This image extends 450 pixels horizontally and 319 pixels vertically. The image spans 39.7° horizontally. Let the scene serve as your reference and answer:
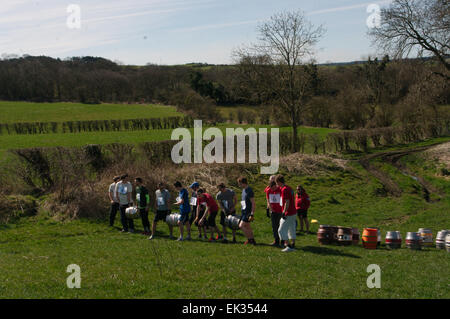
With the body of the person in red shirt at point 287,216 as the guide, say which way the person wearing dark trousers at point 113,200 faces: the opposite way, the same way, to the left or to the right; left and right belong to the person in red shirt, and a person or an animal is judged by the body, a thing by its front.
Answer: the opposite way

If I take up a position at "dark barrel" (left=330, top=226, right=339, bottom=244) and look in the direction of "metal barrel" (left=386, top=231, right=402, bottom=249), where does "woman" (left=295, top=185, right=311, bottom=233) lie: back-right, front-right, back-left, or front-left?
back-left

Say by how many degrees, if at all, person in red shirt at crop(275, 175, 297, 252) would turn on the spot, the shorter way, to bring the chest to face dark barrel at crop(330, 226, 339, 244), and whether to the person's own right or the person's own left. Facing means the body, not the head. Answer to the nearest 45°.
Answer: approximately 135° to the person's own right

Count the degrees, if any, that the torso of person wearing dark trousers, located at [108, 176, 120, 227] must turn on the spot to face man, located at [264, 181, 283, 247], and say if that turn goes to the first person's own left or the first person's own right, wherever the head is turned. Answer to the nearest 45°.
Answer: approximately 45° to the first person's own right

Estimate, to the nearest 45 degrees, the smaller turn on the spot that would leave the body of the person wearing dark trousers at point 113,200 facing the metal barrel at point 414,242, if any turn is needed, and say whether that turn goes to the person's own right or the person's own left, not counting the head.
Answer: approximately 45° to the person's own right

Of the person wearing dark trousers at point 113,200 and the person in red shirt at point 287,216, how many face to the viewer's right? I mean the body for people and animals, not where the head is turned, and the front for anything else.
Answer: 1

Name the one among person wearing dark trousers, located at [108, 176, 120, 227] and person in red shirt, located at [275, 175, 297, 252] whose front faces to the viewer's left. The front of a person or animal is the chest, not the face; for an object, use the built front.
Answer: the person in red shirt

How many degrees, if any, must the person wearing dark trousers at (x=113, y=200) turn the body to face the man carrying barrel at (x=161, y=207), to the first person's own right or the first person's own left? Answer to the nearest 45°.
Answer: approximately 45° to the first person's own right

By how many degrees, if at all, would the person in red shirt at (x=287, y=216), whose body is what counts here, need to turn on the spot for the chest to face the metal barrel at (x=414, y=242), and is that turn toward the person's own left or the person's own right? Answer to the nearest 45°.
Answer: approximately 180°

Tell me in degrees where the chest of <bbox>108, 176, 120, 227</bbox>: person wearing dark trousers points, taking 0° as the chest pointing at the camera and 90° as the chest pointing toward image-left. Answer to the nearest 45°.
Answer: approximately 270°

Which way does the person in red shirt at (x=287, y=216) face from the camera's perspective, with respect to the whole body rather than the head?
to the viewer's left

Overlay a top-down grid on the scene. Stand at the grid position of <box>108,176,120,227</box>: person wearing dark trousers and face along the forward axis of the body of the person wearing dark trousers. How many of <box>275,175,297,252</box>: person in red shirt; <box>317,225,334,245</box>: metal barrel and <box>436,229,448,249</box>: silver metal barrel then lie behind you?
0

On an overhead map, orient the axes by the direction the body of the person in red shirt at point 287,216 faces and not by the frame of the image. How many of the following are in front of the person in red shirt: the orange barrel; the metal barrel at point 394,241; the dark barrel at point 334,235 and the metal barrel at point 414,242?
0

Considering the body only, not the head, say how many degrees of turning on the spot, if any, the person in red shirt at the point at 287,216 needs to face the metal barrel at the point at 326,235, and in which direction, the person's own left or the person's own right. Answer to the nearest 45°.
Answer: approximately 135° to the person's own right

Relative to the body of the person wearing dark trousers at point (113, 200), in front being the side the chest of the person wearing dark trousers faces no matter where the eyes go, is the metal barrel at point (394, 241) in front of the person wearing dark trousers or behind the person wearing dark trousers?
in front
